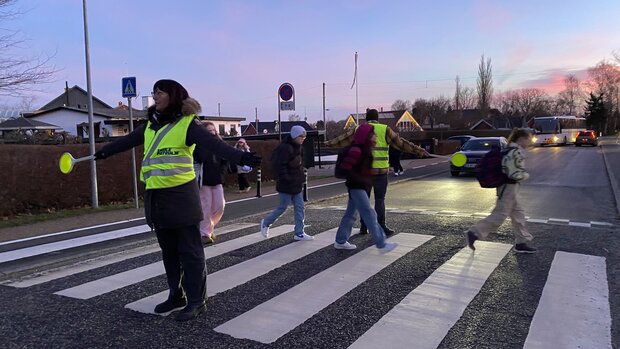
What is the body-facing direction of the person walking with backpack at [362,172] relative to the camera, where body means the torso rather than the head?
to the viewer's right

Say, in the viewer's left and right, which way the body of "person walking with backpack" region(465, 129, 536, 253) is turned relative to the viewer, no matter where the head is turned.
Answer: facing to the right of the viewer

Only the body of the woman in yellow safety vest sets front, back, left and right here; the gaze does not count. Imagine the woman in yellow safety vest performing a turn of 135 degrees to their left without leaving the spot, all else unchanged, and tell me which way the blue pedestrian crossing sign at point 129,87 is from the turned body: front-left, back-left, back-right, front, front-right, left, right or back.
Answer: left

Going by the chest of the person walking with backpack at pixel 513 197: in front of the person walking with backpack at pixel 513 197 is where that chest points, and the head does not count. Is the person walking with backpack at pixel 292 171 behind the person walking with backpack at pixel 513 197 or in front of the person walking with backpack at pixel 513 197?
behind
